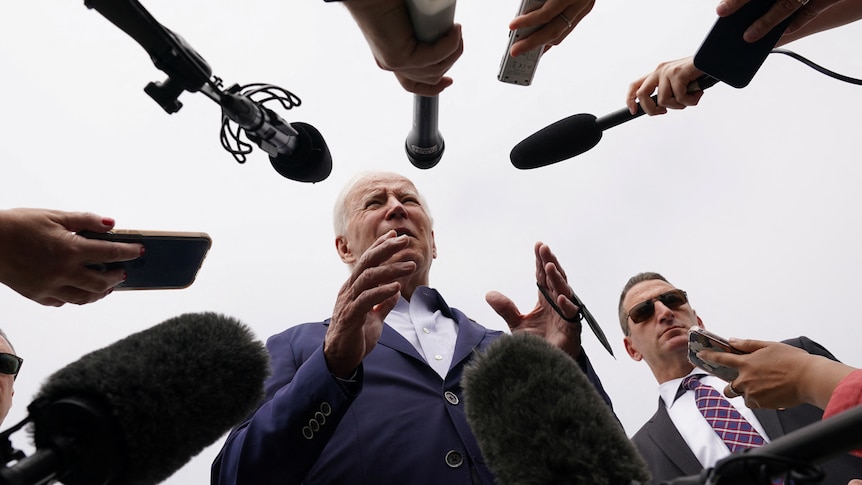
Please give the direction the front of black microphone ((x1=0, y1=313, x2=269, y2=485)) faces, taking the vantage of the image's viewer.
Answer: facing away from the viewer and to the right of the viewer

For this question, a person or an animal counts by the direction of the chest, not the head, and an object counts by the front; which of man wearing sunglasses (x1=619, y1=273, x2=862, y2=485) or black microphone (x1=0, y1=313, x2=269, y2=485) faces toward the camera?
the man wearing sunglasses

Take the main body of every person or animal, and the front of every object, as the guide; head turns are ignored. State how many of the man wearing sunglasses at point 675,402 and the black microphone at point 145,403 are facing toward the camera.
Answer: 1

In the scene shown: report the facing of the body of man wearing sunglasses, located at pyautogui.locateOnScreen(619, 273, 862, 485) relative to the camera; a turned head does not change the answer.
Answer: toward the camera

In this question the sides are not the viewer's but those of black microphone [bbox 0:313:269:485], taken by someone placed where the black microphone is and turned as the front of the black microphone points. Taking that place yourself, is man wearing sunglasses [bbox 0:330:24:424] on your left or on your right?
on your left

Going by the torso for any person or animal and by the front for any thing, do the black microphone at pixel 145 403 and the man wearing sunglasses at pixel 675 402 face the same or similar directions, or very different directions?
very different directions

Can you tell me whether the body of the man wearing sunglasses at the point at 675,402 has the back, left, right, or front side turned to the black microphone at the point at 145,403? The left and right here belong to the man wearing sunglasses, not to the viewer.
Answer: front

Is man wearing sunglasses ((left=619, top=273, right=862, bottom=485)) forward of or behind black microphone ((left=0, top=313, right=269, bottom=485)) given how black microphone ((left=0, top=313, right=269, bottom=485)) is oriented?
forward
